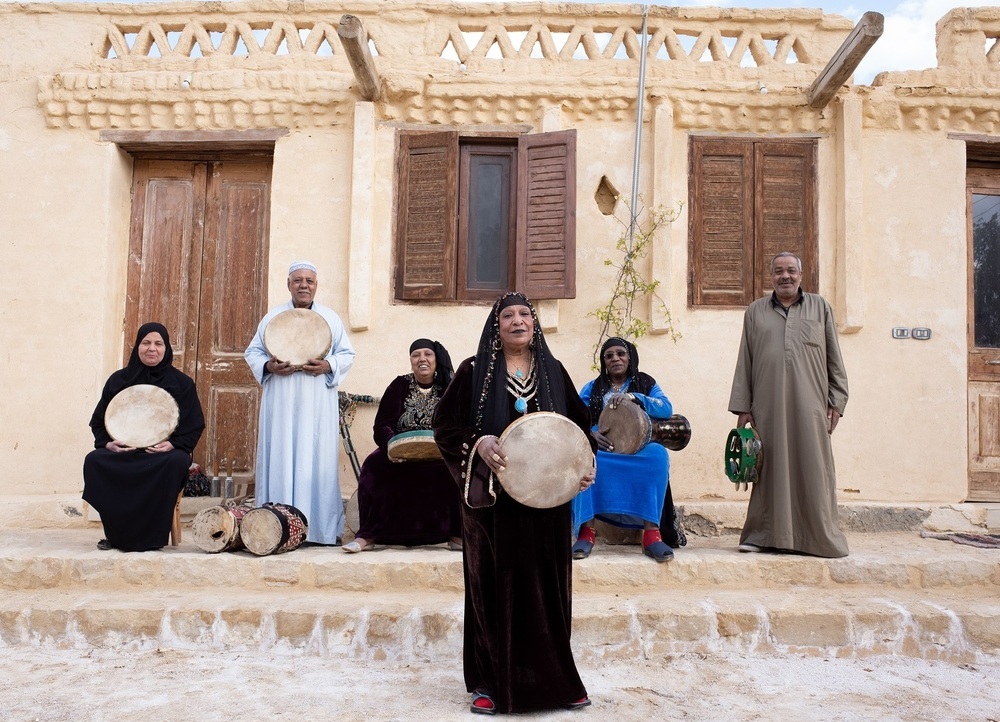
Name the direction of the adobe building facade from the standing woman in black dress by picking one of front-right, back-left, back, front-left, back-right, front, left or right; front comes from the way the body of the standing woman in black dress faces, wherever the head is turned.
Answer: back

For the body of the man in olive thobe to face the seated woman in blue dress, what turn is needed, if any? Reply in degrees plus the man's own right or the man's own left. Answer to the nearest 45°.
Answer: approximately 90° to the man's own right

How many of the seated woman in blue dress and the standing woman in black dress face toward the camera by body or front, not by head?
2

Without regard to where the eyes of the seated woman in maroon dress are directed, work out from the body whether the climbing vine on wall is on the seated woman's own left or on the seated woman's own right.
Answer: on the seated woman's own left

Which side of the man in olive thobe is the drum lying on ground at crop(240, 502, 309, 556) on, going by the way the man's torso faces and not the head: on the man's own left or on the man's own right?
on the man's own right

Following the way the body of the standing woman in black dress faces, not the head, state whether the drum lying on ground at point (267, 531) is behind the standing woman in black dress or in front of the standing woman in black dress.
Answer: behind

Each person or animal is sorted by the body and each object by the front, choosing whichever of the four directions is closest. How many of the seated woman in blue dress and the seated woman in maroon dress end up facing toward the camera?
2

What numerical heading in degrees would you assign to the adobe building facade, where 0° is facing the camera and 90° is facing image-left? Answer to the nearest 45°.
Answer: approximately 0°

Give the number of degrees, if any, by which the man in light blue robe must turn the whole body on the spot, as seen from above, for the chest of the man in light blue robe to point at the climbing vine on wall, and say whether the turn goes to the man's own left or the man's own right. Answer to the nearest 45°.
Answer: approximately 90° to the man's own left

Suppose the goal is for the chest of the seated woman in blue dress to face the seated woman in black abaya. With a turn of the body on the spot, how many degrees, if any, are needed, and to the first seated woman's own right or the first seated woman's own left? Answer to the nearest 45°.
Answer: approximately 90° to the first seated woman's own right

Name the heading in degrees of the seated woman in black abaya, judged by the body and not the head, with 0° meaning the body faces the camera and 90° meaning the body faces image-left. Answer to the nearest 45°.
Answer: approximately 0°
